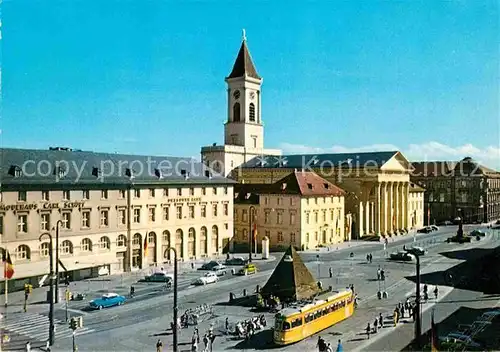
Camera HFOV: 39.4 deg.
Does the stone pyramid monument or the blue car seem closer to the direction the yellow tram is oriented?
the blue car

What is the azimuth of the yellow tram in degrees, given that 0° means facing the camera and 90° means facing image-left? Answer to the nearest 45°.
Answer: approximately 45°

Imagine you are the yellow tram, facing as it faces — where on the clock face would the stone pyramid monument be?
The stone pyramid monument is roughly at 4 o'clock from the yellow tram.

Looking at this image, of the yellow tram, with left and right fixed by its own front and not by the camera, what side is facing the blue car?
right
